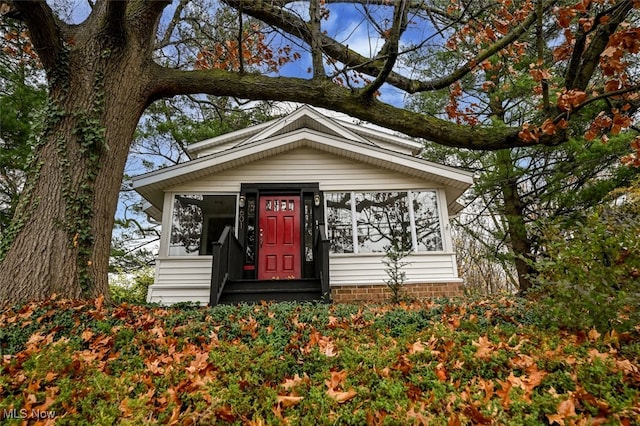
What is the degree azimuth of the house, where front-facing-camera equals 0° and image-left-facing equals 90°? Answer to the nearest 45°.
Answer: approximately 0°

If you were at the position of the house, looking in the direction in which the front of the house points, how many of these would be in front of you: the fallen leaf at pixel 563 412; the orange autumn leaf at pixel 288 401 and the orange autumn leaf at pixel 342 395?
3

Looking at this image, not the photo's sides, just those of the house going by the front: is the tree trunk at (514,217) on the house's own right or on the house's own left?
on the house's own left

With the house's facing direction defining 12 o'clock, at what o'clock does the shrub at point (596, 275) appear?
The shrub is roughly at 11 o'clock from the house.

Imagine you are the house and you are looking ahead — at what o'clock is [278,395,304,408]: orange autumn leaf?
The orange autumn leaf is roughly at 12 o'clock from the house.

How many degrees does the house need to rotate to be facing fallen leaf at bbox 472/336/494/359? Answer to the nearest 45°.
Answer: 0° — it already faces it

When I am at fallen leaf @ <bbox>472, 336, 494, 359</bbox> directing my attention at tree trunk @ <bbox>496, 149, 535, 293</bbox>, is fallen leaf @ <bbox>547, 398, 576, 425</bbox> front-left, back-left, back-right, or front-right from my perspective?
back-right

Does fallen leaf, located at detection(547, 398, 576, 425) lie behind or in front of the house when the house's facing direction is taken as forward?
in front

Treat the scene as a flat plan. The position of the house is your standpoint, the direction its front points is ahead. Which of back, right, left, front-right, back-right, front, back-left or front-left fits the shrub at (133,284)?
back-right

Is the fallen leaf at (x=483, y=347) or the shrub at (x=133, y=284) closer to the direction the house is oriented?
the fallen leaf
